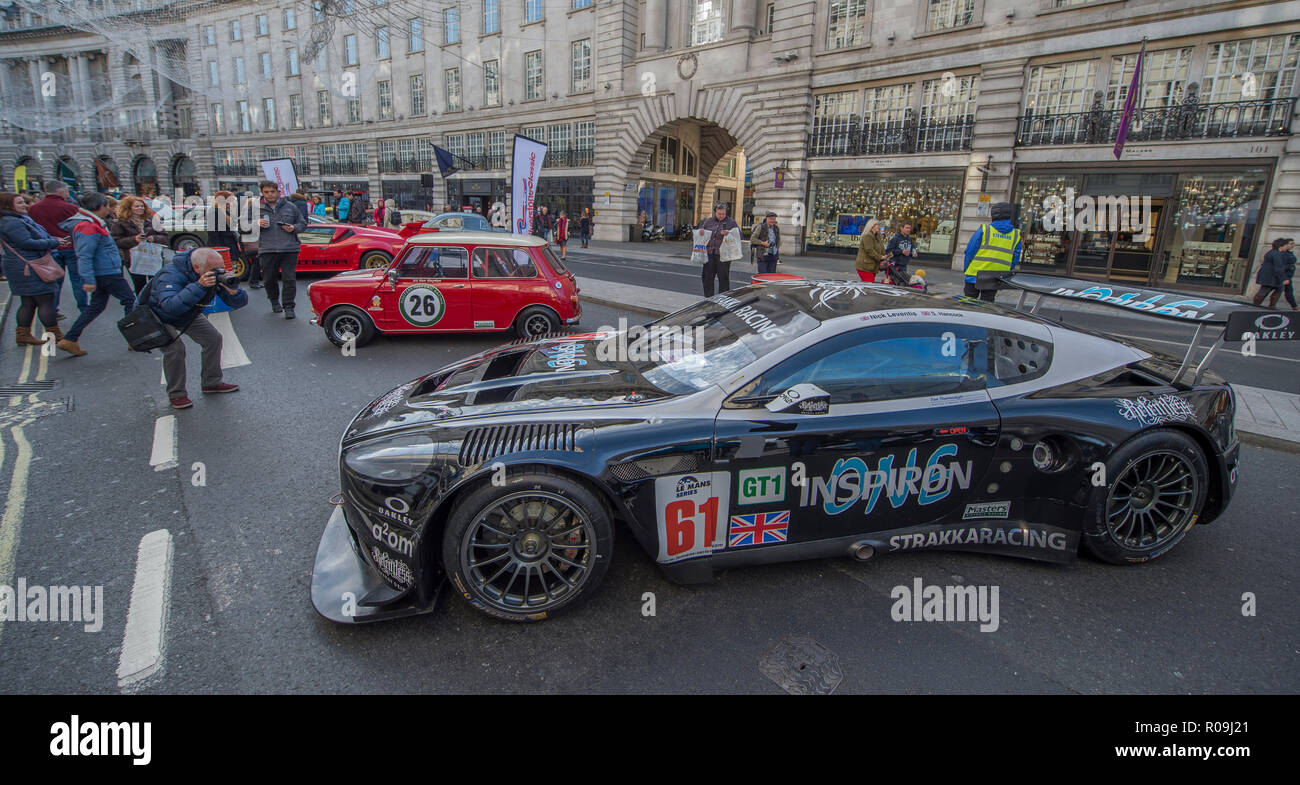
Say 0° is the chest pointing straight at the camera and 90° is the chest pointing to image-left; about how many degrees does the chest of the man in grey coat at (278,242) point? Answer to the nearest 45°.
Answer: approximately 0°

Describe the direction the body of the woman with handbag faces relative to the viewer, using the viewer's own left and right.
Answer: facing to the right of the viewer

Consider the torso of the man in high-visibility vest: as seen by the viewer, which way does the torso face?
away from the camera

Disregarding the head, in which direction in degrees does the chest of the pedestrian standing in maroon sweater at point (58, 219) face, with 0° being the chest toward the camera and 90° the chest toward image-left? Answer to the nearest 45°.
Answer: approximately 180°

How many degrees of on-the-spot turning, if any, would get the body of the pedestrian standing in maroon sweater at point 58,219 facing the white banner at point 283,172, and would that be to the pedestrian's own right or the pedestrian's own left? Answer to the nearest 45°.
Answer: approximately 45° to the pedestrian's own right

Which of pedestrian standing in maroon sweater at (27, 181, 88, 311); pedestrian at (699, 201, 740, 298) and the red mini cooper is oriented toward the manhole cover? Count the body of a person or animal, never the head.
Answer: pedestrian at (699, 201, 740, 298)

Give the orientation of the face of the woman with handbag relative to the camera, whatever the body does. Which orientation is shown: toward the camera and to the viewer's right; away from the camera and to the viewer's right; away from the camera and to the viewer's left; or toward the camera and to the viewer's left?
toward the camera and to the viewer's right

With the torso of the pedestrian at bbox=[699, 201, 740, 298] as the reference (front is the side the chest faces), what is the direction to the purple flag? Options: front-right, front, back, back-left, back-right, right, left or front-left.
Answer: back-left

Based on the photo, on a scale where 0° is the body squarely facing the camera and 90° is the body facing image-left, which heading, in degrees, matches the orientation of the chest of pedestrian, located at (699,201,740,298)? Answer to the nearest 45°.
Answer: approximately 0°

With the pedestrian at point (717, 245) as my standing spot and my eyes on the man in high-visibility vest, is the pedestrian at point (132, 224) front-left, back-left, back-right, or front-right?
back-right

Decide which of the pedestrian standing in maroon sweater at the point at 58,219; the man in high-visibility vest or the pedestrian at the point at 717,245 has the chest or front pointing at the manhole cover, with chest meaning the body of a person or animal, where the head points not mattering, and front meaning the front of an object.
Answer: the pedestrian at the point at 717,245

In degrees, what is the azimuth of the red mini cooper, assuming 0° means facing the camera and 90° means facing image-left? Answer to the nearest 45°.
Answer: approximately 90°
